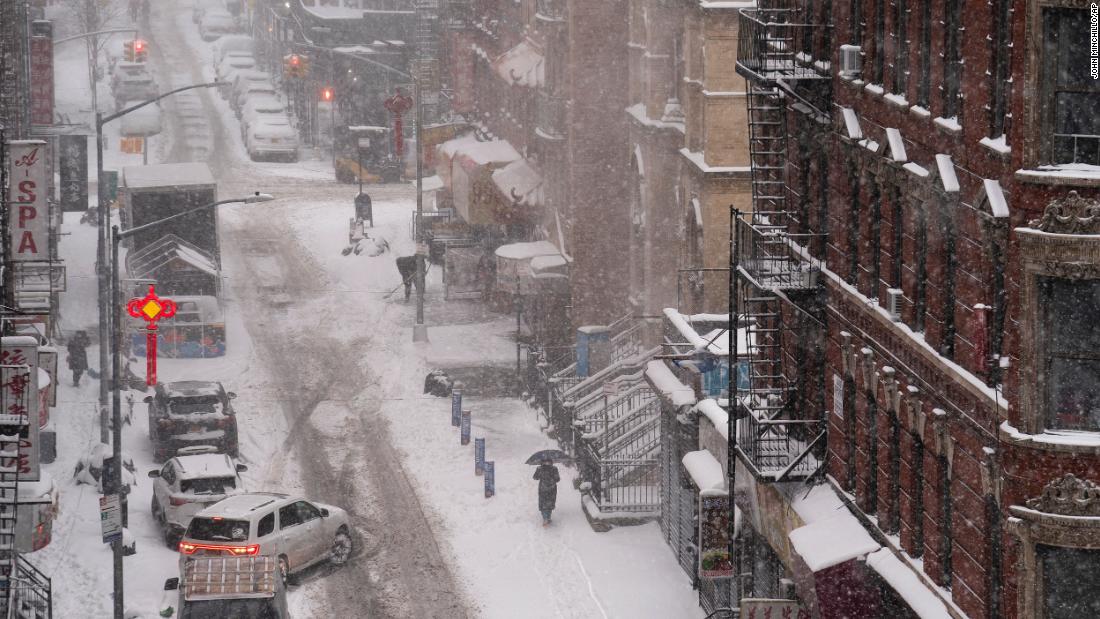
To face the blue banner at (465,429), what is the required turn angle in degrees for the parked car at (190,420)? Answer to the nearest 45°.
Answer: approximately 90° to its right

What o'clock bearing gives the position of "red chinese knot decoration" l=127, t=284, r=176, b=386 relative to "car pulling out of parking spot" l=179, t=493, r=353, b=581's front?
The red chinese knot decoration is roughly at 10 o'clock from the car pulling out of parking spot.

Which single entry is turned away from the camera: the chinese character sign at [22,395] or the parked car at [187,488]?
the parked car

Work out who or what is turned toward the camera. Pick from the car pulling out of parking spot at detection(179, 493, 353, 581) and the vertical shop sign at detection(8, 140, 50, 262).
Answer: the vertical shop sign

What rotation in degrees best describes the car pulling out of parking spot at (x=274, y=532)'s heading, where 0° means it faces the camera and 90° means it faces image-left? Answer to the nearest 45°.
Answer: approximately 225°

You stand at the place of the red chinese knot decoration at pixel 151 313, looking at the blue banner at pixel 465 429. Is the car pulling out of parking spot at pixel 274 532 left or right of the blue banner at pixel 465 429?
right

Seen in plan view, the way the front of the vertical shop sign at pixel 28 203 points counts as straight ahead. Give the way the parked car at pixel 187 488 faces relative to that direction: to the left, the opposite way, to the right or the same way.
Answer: the opposite way

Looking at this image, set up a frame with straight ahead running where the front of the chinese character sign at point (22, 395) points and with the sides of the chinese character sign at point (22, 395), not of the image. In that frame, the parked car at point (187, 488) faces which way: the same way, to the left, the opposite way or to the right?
the opposite way

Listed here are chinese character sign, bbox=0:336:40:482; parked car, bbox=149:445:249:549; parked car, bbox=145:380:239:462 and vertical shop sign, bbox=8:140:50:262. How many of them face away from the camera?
2

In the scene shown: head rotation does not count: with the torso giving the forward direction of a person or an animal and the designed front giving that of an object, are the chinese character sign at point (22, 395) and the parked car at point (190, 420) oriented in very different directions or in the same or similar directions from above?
very different directions

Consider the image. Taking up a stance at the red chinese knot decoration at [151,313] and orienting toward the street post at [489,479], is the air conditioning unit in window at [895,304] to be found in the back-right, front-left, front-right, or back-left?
front-right

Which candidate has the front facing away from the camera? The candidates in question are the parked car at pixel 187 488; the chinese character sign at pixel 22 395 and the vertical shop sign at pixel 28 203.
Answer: the parked car

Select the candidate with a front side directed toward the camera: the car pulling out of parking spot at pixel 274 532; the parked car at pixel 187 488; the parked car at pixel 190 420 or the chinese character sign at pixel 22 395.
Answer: the chinese character sign

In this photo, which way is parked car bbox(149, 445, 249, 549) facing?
away from the camera

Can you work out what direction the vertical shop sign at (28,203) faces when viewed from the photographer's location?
facing the viewer

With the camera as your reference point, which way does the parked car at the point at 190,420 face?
facing away from the viewer
